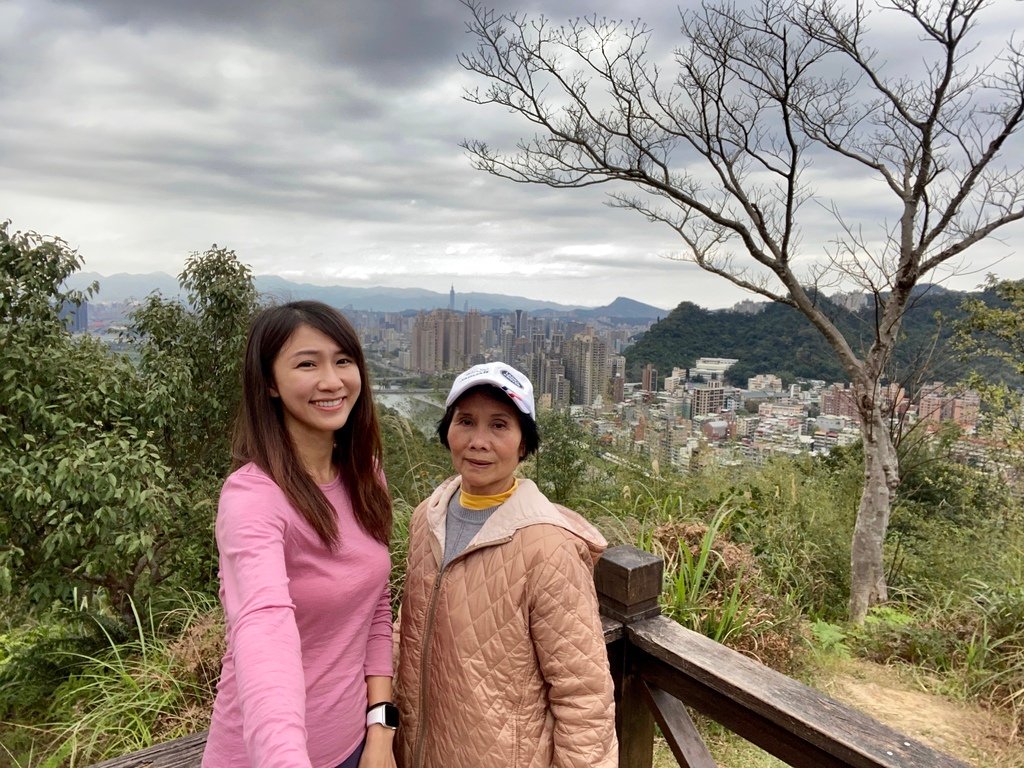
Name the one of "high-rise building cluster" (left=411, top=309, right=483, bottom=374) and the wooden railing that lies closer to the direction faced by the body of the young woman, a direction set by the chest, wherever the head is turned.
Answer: the wooden railing

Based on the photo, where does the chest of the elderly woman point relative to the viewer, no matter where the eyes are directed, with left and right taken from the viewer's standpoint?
facing the viewer and to the left of the viewer

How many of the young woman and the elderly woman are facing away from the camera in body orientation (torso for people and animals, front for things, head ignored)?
0

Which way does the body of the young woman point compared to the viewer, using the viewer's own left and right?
facing the viewer and to the right of the viewer

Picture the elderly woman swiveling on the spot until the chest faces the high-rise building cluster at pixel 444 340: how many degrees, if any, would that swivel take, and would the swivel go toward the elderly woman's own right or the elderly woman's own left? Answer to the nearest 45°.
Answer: approximately 135° to the elderly woman's own right

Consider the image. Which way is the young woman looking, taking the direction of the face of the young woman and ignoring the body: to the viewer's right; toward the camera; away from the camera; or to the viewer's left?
toward the camera

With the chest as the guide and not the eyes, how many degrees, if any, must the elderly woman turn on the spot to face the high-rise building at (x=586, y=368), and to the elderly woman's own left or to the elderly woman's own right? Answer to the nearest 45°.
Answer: approximately 135° to the elderly woman's own right

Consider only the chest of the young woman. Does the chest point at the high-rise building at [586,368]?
no

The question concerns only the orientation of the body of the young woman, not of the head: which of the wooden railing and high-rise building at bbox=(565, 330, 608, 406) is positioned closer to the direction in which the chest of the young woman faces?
the wooden railing

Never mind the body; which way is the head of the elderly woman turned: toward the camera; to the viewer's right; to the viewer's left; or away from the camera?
toward the camera
